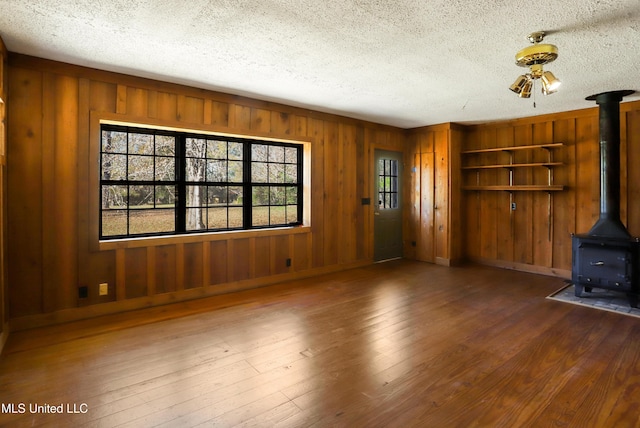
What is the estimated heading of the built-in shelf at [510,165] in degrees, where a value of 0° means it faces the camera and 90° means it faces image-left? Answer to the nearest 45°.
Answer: approximately 45°

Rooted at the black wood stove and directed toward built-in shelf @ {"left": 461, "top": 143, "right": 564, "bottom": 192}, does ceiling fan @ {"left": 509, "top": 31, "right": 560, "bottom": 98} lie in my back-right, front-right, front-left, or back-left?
back-left

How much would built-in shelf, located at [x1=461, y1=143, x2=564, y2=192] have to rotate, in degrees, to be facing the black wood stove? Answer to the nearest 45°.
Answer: approximately 90° to its left
